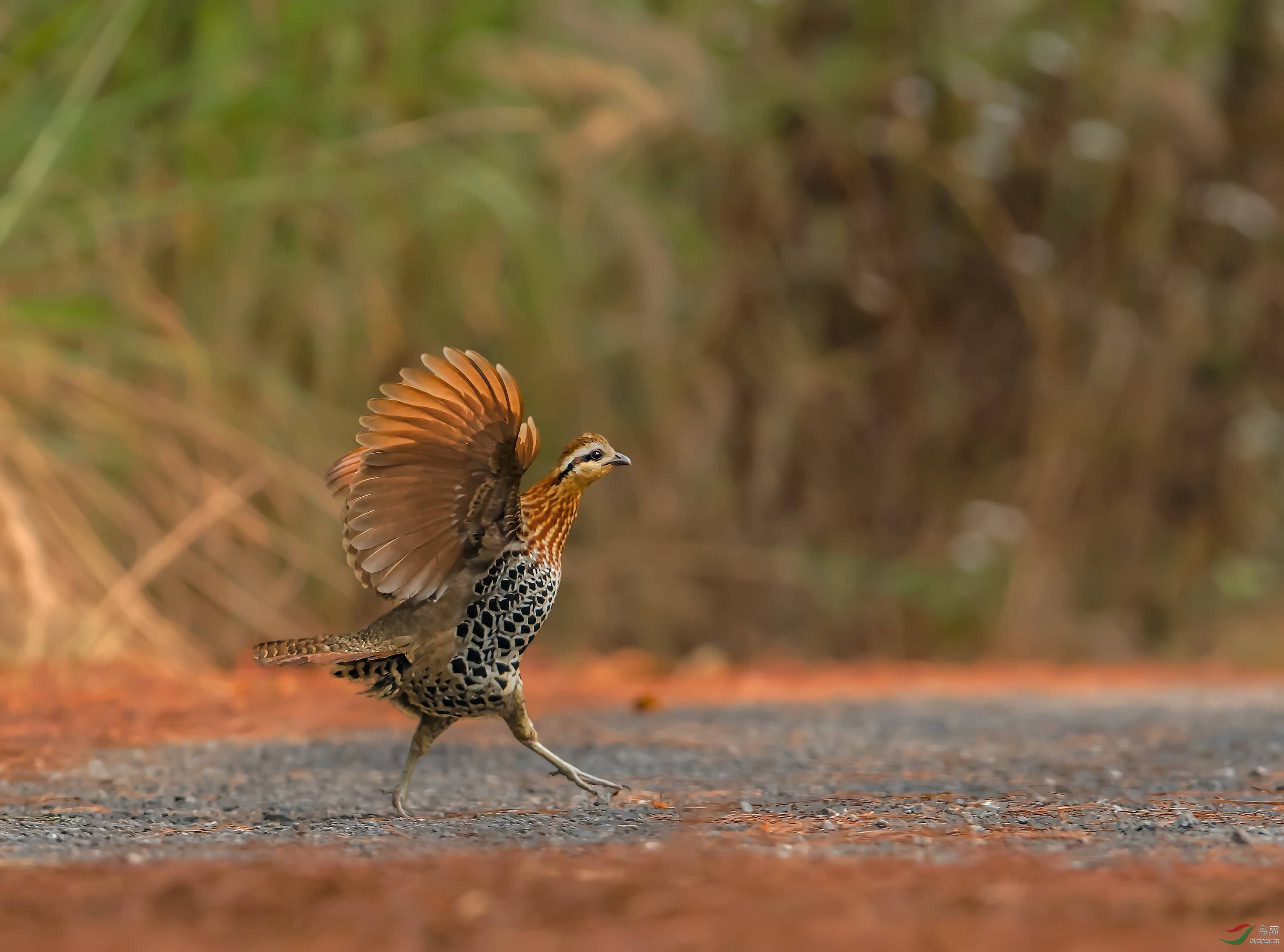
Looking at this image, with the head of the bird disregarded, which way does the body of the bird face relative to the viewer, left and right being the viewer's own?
facing to the right of the viewer
